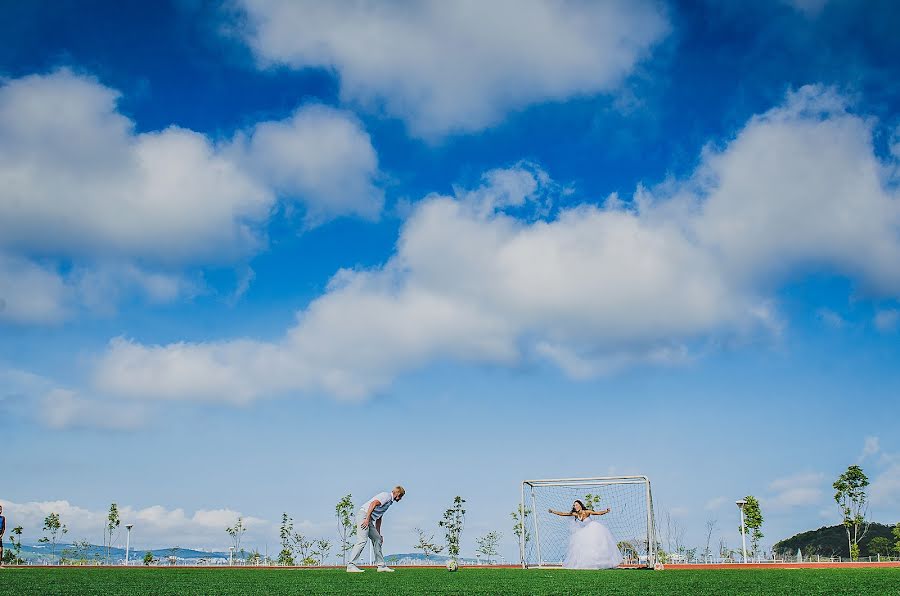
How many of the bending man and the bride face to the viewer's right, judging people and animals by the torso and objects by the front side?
1

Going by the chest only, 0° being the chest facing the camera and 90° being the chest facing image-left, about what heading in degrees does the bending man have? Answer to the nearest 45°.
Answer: approximately 270°

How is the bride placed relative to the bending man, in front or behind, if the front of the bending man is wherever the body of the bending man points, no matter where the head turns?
in front

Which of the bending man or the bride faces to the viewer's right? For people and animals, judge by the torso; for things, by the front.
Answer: the bending man

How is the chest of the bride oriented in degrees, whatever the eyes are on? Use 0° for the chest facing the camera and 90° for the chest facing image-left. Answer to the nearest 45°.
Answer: approximately 45°
